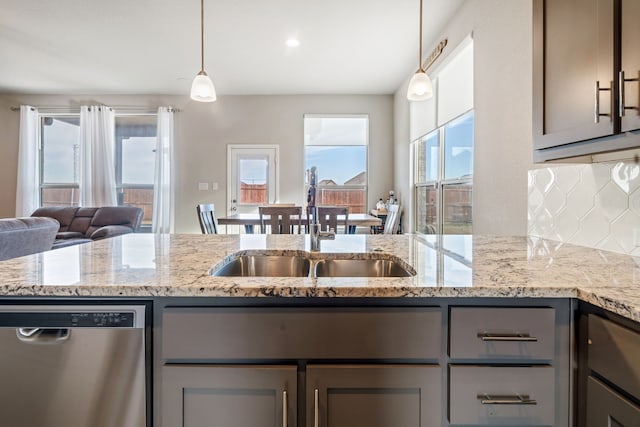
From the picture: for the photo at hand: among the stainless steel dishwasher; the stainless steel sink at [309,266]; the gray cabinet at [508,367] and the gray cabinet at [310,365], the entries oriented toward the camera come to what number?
4

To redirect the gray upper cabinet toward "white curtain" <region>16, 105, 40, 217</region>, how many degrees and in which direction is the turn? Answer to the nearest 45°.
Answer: approximately 45° to its right

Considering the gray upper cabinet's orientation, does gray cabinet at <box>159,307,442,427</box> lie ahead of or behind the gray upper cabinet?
ahead

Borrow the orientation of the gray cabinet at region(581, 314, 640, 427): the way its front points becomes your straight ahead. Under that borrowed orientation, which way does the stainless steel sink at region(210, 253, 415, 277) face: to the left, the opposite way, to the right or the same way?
to the left

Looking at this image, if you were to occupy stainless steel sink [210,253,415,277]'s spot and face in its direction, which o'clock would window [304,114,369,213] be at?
The window is roughly at 6 o'clock from the stainless steel sink.

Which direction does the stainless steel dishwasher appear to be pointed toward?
toward the camera

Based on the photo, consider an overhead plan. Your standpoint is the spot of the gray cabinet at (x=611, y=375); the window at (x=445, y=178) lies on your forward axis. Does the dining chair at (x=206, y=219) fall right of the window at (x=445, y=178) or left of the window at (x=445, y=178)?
left

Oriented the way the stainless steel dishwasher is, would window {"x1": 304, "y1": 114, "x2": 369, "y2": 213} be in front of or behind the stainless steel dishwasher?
behind

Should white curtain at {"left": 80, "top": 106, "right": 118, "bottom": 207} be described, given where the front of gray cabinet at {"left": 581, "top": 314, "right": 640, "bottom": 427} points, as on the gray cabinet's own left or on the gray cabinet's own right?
on the gray cabinet's own right

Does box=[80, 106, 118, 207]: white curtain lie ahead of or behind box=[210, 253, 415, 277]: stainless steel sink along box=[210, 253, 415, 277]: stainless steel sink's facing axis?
behind

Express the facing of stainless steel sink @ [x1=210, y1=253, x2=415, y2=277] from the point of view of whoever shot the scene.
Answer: facing the viewer

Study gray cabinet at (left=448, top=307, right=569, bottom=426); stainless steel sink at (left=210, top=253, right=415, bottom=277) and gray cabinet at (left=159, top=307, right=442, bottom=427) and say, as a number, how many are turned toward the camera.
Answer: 3

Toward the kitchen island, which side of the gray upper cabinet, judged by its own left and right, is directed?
front

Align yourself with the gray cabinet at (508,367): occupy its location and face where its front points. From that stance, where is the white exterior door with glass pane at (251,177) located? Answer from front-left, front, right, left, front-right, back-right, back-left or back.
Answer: back-right
